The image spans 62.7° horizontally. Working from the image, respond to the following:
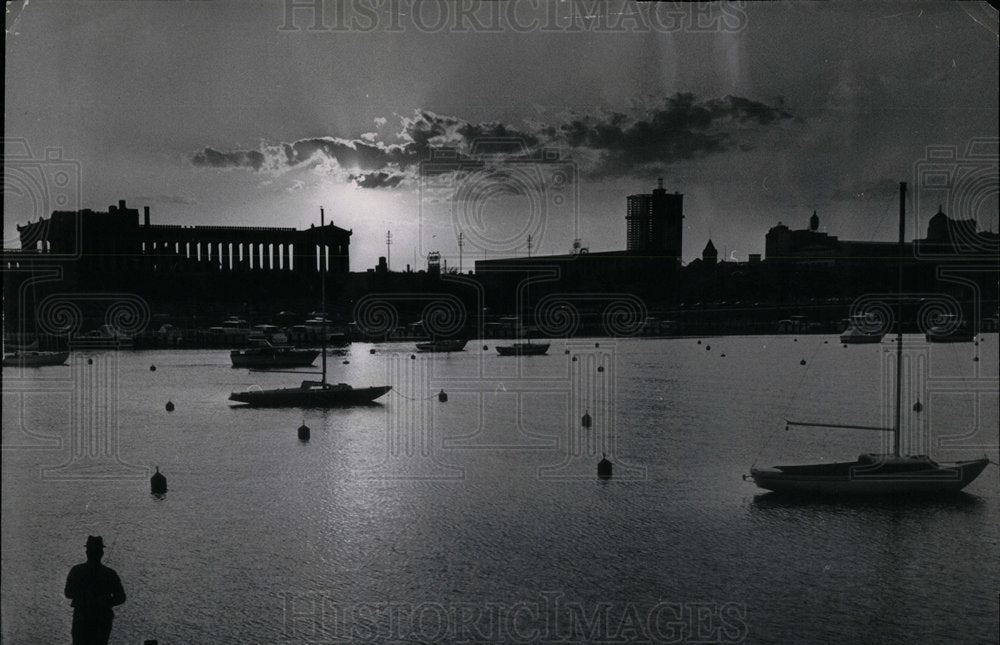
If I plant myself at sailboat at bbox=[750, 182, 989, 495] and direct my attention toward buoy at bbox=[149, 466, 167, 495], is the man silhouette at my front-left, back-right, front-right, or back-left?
front-left

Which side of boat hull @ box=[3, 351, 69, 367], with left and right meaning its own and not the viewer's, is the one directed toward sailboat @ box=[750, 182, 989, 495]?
right

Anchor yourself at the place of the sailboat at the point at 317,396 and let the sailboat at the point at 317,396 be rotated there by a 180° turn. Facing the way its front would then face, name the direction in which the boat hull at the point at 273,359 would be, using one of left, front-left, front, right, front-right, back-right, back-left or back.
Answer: right

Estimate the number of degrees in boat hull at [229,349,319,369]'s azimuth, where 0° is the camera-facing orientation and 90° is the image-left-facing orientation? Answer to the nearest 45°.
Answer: approximately 270°

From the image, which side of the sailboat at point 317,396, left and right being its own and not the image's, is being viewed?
right

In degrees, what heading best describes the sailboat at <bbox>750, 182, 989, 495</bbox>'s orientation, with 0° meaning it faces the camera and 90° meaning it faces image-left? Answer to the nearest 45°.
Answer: approximately 270°

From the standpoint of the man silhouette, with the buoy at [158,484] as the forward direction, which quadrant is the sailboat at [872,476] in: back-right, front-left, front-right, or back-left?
front-right

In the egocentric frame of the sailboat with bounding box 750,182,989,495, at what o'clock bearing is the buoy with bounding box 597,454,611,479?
The buoy is roughly at 6 o'clock from the sailboat.

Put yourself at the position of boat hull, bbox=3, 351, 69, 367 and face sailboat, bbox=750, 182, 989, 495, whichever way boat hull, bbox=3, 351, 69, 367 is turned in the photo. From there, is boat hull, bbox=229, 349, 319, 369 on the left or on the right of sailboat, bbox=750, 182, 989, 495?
left

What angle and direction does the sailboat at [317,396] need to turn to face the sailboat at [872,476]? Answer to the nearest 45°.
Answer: approximately 45° to its right

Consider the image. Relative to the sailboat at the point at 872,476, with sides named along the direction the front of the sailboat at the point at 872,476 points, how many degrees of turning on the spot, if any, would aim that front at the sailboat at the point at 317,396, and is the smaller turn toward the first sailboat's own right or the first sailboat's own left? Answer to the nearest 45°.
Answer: approximately 180°
